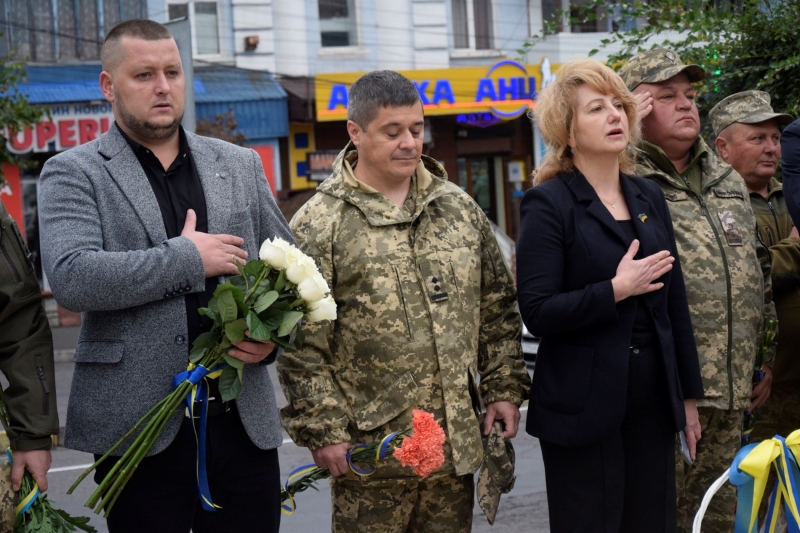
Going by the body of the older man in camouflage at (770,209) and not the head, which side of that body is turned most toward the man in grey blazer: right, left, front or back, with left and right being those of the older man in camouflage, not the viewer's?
right

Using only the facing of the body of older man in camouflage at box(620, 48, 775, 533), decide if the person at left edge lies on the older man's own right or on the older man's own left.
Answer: on the older man's own right

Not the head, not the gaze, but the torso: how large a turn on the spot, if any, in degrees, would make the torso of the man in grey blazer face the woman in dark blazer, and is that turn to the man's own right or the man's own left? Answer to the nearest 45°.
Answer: approximately 45° to the man's own left

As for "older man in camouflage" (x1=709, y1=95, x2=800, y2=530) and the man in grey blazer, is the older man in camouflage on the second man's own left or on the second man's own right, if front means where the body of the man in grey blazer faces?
on the second man's own left

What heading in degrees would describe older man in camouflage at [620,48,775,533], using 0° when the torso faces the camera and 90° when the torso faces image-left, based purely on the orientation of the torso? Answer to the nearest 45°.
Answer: approximately 315°
